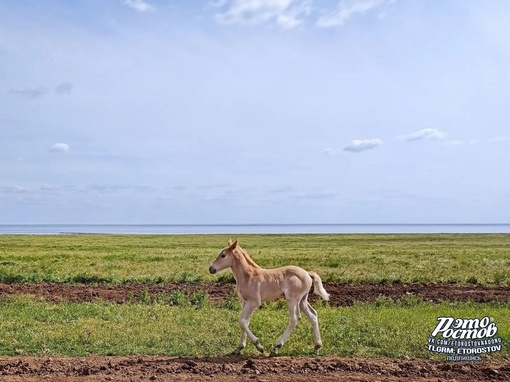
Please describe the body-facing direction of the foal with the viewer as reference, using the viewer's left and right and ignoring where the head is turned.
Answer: facing to the left of the viewer
